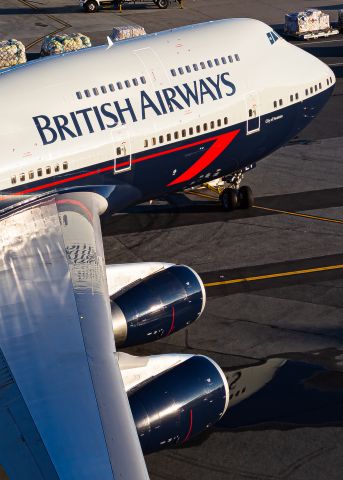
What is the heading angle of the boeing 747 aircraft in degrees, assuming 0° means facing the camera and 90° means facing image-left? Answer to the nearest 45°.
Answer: approximately 225°
